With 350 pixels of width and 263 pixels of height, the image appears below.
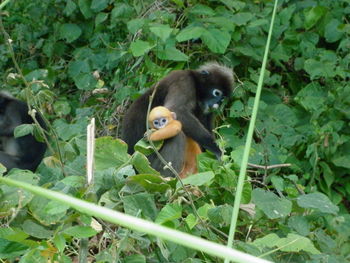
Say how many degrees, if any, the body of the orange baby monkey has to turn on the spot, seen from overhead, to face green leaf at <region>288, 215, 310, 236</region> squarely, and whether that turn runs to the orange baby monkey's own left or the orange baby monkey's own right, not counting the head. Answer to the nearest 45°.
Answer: approximately 45° to the orange baby monkey's own left

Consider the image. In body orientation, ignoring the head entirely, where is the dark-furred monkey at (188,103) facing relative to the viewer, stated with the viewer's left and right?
facing to the right of the viewer

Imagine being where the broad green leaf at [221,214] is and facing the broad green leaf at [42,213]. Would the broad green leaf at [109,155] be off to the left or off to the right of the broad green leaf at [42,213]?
right

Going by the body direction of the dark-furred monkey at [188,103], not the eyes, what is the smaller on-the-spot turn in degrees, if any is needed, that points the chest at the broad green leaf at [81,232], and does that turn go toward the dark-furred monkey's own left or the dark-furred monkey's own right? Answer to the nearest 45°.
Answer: approximately 90° to the dark-furred monkey's own right

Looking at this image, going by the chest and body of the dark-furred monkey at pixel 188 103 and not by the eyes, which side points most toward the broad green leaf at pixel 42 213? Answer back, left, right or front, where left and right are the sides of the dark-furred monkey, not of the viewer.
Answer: right

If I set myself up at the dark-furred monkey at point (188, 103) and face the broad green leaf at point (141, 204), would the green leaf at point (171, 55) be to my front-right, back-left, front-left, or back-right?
back-right

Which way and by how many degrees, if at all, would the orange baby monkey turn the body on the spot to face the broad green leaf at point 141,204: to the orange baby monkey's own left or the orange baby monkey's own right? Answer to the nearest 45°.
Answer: approximately 45° to the orange baby monkey's own left
